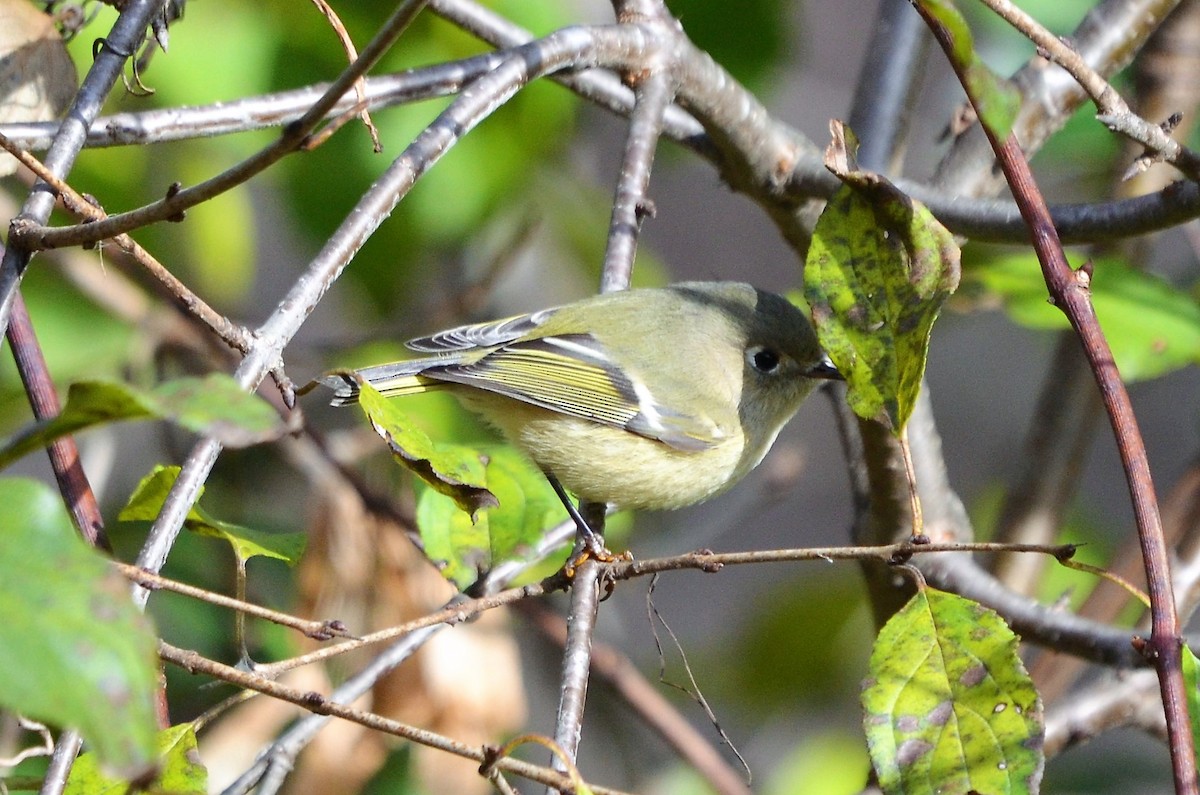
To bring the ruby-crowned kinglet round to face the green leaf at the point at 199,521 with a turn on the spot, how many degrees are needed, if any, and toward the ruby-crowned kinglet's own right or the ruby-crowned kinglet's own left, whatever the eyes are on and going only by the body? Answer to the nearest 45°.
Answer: approximately 135° to the ruby-crowned kinglet's own right

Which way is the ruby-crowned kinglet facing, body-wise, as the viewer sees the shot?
to the viewer's right

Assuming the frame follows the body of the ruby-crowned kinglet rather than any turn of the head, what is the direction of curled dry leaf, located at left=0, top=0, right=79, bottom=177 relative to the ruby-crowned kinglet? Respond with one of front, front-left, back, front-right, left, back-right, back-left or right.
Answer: back-right
